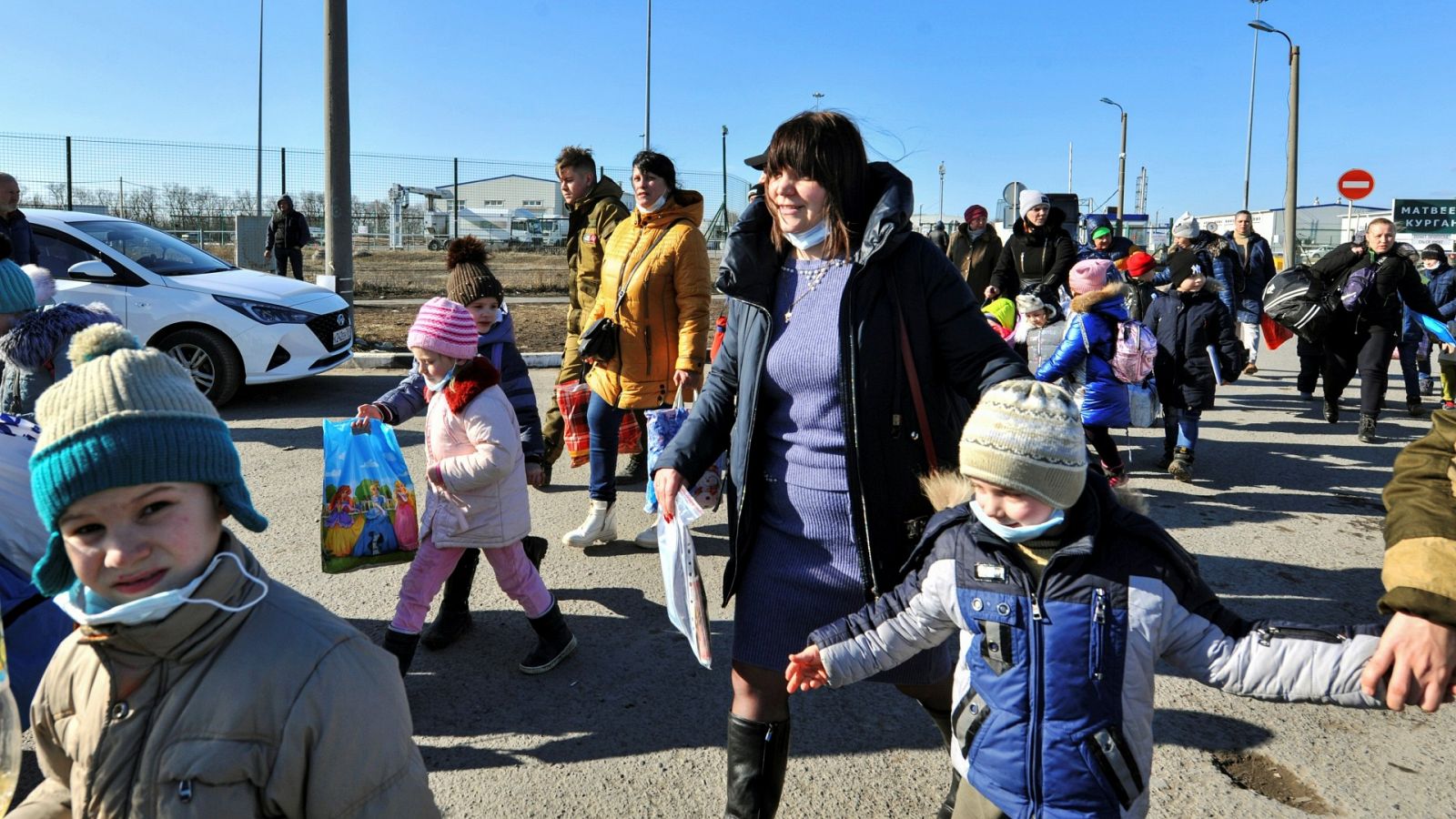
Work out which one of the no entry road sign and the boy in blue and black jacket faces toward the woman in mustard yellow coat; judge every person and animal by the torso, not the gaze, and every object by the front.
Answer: the no entry road sign

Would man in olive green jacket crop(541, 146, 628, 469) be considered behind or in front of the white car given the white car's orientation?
in front

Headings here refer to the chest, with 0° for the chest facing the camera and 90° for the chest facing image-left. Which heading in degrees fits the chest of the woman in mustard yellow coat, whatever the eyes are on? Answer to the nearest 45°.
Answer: approximately 45°

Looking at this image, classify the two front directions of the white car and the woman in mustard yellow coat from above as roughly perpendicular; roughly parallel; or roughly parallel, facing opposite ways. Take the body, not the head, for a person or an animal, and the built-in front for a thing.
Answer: roughly perpendicular

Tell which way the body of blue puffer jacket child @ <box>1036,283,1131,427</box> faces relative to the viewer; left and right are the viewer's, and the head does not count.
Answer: facing to the left of the viewer

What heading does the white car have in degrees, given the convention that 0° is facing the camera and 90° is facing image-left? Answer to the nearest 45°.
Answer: approximately 315°

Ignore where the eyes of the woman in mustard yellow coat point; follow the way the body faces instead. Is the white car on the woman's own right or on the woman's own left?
on the woman's own right

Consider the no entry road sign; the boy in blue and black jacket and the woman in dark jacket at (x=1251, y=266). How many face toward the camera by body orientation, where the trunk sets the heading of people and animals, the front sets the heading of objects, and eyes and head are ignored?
3

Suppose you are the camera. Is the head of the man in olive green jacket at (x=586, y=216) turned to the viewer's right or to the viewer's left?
to the viewer's left

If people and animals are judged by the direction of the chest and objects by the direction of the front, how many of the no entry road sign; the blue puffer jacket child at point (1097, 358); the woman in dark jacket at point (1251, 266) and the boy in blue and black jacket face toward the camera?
3
